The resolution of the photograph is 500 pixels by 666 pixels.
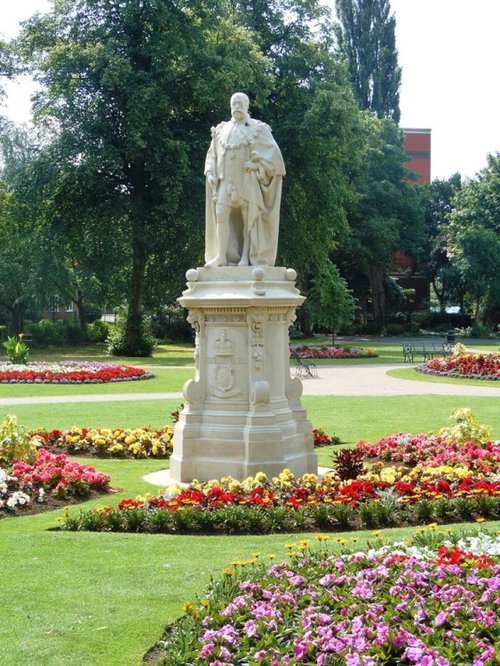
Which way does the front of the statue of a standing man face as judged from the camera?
facing the viewer and to the left of the viewer

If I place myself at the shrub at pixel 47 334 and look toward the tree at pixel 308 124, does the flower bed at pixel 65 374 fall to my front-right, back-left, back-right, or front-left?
front-right

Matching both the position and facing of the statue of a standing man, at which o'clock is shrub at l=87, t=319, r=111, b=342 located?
The shrub is roughly at 4 o'clock from the statue of a standing man.

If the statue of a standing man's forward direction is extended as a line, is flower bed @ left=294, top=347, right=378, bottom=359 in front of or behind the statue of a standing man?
behind

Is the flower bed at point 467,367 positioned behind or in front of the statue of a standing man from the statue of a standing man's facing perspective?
behind

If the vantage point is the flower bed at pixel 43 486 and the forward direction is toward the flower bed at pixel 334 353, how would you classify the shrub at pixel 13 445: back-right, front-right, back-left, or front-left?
front-left

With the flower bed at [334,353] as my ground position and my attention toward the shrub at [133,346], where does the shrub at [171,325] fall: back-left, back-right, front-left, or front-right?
front-right

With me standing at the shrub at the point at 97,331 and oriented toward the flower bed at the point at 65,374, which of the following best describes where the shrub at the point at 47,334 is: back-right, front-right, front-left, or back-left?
front-right

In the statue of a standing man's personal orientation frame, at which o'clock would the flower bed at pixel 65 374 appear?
The flower bed is roughly at 4 o'clock from the statue of a standing man.

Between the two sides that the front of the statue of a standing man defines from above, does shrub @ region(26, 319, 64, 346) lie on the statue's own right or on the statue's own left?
on the statue's own right

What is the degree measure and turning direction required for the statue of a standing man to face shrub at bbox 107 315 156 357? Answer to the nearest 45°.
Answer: approximately 135° to its right
